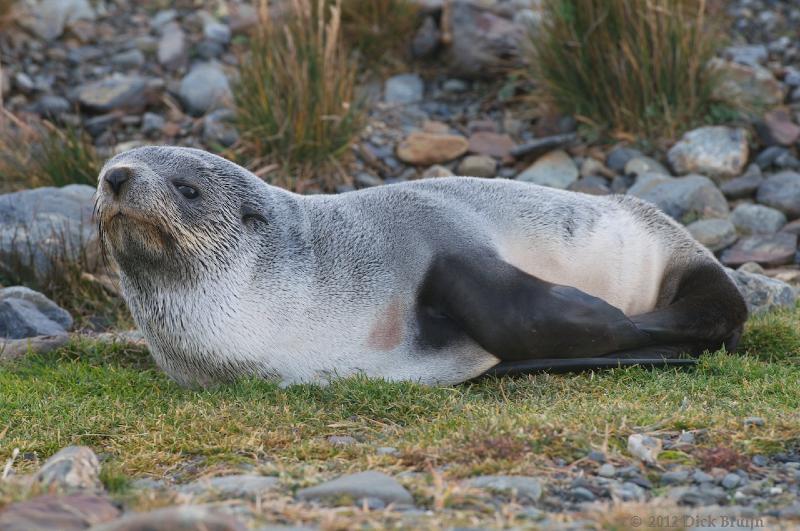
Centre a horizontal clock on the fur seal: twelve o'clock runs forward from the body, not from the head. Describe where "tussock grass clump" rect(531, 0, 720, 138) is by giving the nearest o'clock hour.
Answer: The tussock grass clump is roughly at 4 o'clock from the fur seal.

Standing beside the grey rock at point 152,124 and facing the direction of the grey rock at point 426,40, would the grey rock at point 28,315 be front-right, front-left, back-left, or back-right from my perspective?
back-right

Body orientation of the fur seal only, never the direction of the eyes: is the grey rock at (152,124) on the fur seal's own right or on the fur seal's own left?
on the fur seal's own right

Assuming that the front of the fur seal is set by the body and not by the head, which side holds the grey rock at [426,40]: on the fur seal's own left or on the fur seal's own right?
on the fur seal's own right

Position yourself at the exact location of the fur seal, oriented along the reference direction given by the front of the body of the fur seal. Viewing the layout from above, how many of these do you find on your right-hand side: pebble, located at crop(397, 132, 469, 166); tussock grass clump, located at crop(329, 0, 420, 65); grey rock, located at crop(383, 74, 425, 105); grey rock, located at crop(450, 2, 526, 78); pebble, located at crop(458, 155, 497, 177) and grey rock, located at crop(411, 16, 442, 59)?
6

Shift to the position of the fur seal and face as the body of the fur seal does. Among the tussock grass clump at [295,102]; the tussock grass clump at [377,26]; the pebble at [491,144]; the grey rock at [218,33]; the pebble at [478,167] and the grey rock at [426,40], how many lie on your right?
6

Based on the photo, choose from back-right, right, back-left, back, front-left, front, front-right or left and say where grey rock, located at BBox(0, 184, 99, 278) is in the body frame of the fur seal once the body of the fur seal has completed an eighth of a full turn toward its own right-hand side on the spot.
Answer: front

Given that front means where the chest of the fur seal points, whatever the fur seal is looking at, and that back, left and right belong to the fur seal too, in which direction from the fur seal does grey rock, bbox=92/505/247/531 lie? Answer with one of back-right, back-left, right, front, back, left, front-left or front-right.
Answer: left

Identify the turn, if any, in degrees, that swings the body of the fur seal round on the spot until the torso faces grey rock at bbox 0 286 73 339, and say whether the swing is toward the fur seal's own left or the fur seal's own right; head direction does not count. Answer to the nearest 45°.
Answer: approximately 45° to the fur seal's own right

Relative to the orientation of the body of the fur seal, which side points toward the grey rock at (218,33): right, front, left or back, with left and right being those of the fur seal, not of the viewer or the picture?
right

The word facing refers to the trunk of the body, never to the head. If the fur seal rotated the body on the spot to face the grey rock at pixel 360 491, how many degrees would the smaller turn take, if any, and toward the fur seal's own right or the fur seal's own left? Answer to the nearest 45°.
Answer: approximately 90° to the fur seal's own left

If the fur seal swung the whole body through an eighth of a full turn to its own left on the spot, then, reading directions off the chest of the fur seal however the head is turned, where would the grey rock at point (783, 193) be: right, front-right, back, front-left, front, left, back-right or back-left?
back

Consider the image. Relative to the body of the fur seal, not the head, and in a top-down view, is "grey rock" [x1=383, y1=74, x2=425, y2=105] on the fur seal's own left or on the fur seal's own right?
on the fur seal's own right

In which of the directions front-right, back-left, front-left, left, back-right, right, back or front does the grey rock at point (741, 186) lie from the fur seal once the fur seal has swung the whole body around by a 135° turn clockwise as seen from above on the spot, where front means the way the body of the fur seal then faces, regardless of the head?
front

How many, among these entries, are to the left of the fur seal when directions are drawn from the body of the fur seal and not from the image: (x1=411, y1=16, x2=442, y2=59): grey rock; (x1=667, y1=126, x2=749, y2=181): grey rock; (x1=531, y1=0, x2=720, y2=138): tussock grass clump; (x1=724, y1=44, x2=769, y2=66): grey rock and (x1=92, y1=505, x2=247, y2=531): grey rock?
1

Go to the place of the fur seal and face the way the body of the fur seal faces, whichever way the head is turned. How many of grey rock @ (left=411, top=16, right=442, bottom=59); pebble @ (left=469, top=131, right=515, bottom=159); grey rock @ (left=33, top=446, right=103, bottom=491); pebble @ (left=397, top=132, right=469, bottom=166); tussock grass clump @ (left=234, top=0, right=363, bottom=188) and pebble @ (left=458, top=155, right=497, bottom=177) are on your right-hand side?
5

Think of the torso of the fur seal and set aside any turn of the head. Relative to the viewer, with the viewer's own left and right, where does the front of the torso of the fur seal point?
facing to the left of the viewer
